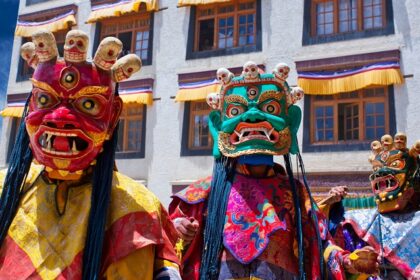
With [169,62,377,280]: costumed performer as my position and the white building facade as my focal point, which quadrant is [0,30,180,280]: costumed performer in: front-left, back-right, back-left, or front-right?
back-left

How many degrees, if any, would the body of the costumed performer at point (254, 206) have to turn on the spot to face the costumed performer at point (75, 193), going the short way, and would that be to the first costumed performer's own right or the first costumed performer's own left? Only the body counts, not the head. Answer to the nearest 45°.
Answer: approximately 45° to the first costumed performer's own right

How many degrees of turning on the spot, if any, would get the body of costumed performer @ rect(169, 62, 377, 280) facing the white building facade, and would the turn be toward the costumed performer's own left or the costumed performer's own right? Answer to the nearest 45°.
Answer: approximately 180°

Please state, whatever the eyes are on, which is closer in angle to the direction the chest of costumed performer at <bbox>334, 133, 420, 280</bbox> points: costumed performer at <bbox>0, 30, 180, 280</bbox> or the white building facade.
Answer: the costumed performer

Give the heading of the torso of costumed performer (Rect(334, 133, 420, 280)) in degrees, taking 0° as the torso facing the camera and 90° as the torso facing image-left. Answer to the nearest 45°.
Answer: approximately 45°

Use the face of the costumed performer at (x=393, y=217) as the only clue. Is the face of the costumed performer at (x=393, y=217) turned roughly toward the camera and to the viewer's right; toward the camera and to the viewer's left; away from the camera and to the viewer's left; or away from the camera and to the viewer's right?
toward the camera and to the viewer's left

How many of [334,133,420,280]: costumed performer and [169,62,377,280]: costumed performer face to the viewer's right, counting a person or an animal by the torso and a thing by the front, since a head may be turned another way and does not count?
0

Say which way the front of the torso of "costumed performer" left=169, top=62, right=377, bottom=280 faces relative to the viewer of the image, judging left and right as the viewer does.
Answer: facing the viewer

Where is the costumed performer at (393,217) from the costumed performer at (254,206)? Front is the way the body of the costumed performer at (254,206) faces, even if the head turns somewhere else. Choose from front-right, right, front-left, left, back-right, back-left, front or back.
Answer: back-left

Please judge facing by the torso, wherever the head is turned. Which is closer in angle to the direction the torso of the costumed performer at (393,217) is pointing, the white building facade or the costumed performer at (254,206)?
the costumed performer

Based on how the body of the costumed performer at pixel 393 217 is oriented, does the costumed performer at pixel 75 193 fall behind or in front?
in front
